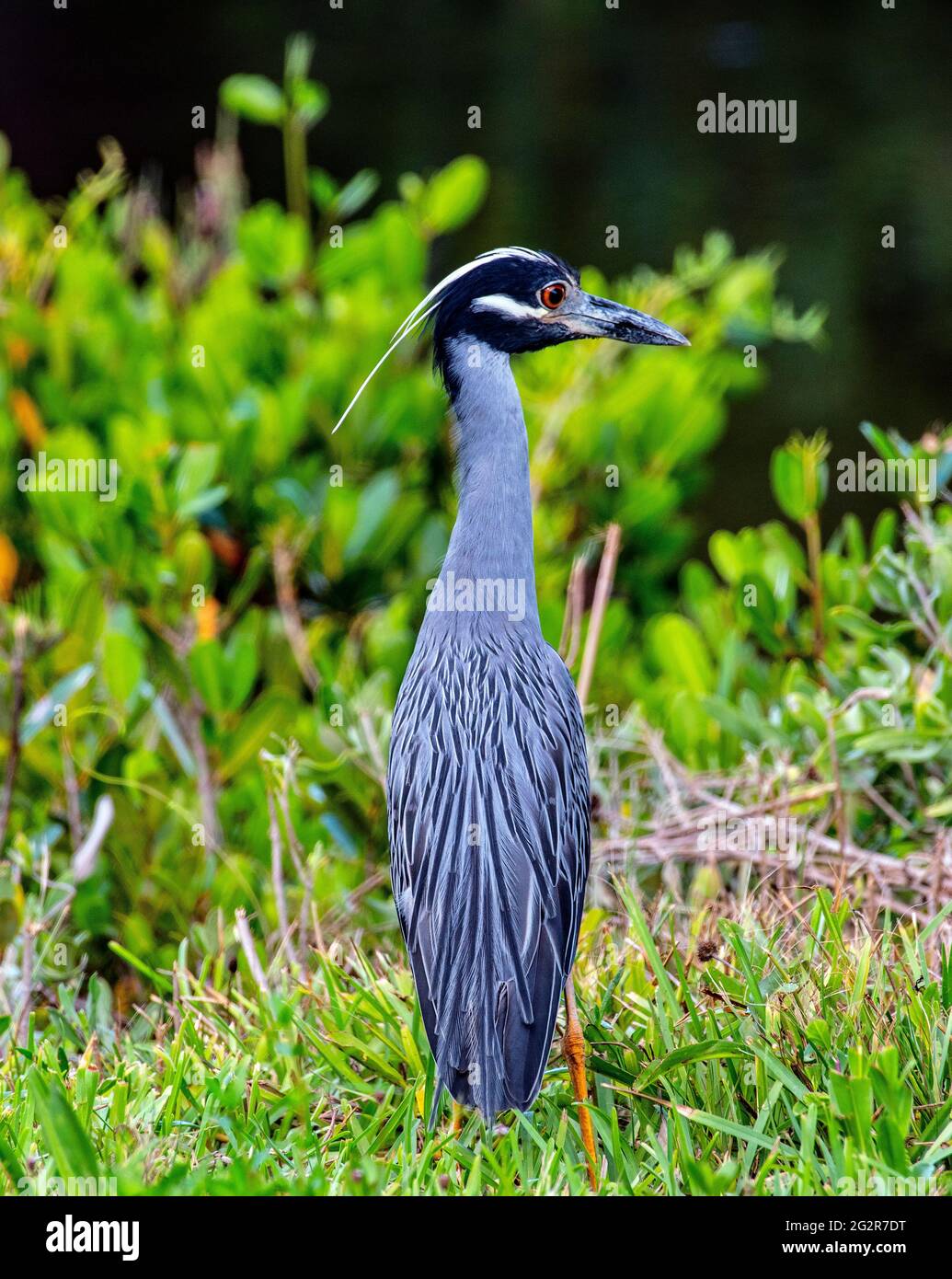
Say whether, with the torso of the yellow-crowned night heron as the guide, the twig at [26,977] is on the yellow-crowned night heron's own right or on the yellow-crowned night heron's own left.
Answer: on the yellow-crowned night heron's own left

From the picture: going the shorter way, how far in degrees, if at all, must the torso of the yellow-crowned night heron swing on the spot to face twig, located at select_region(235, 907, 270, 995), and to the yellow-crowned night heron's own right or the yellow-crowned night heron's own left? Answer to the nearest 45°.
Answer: approximately 45° to the yellow-crowned night heron's own left

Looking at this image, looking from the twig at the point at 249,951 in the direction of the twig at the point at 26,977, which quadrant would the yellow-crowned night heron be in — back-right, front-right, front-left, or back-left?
back-left

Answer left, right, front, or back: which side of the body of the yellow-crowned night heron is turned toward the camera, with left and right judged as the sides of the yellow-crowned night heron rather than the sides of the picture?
back

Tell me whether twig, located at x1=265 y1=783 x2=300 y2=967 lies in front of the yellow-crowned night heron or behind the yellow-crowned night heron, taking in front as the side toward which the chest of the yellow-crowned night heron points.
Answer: in front

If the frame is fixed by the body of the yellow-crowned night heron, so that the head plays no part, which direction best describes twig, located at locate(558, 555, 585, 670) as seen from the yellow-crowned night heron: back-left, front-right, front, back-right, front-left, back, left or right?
front

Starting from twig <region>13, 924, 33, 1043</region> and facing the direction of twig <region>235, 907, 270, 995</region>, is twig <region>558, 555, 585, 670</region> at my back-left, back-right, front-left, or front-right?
front-left
